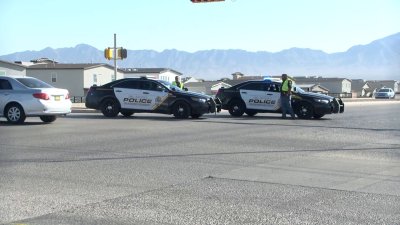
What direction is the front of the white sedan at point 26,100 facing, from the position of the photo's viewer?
facing away from the viewer and to the left of the viewer

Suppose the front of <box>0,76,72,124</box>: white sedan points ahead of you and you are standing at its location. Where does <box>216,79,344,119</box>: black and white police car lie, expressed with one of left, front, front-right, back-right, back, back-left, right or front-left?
back-right

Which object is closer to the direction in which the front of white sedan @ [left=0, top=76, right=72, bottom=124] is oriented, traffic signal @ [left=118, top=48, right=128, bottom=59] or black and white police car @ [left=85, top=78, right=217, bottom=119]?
the traffic signal

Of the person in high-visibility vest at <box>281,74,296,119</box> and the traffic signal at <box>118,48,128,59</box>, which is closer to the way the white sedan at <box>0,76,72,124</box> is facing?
the traffic signal

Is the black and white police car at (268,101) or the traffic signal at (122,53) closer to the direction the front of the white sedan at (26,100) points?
the traffic signal

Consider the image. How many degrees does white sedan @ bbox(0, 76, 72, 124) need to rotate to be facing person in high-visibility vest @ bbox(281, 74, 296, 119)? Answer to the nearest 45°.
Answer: approximately 135° to its right

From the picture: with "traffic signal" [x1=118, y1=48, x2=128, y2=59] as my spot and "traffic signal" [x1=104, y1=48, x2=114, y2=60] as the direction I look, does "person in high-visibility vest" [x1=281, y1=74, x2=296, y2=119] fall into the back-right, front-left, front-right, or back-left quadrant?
back-left

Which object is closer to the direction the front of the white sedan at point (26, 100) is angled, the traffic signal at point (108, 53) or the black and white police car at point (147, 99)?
the traffic signal

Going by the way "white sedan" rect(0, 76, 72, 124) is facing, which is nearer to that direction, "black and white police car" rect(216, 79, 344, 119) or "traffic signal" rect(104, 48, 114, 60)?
the traffic signal

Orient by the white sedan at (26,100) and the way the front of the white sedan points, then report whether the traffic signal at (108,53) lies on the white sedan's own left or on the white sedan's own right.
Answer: on the white sedan's own right
